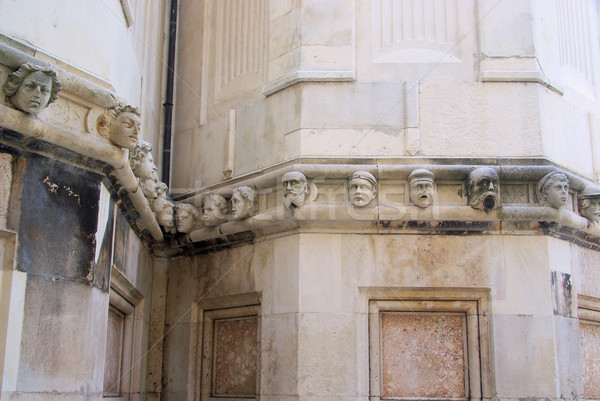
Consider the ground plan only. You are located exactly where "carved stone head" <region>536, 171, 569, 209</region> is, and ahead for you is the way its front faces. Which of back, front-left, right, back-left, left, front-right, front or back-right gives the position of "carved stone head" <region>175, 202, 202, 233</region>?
back-right

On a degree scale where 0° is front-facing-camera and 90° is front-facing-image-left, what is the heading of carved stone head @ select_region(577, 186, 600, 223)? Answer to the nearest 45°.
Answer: approximately 315°

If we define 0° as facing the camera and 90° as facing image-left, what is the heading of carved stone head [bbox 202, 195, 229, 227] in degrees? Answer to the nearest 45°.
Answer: approximately 45°

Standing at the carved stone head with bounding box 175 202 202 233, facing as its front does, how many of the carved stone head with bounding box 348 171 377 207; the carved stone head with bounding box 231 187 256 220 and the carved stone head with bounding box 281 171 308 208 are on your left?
3

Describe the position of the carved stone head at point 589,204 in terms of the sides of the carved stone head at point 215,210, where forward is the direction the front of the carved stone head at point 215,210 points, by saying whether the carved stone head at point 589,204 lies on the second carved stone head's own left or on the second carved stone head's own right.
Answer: on the second carved stone head's own left

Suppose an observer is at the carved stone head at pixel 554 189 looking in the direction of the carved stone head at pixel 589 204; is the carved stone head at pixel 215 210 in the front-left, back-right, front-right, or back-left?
back-left

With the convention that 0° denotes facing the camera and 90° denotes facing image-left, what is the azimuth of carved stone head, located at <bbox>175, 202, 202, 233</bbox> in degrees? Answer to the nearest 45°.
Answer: approximately 45°
